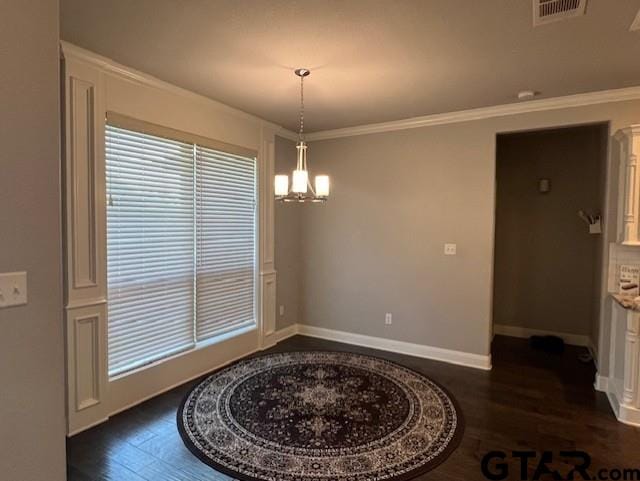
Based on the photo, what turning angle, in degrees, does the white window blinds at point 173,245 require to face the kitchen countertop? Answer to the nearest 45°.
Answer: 0° — it already faces it

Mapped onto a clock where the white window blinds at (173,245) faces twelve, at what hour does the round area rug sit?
The round area rug is roughly at 12 o'clock from the white window blinds.

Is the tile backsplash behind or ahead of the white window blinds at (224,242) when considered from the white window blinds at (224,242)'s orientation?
ahead

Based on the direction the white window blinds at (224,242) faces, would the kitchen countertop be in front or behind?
in front

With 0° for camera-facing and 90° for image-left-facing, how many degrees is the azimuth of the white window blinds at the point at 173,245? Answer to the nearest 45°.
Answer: approximately 315°

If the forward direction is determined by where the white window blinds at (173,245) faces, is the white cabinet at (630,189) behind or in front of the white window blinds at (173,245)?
in front

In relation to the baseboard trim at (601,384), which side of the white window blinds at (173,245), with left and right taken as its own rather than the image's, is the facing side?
front

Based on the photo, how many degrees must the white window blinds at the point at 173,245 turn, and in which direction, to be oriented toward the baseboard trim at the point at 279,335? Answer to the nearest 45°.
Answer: approximately 90° to its left

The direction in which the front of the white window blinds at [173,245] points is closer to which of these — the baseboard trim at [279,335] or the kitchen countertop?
the kitchen countertop

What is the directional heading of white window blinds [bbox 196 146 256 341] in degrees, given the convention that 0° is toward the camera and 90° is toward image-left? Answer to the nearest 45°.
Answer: approximately 315°
